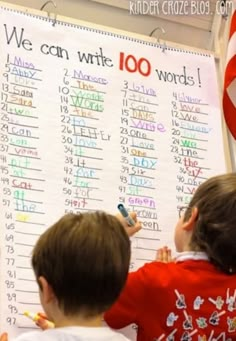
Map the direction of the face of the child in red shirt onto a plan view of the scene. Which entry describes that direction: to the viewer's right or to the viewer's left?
to the viewer's left

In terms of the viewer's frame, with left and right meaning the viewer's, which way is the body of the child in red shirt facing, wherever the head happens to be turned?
facing away from the viewer and to the left of the viewer
